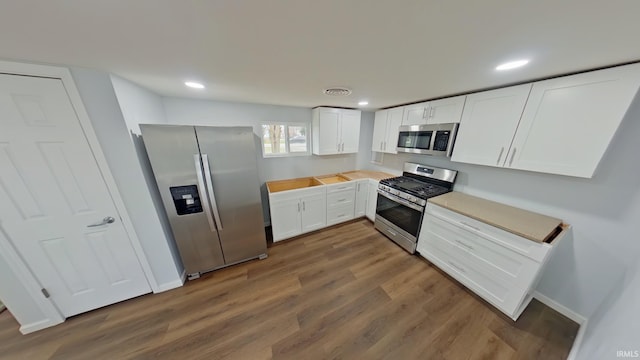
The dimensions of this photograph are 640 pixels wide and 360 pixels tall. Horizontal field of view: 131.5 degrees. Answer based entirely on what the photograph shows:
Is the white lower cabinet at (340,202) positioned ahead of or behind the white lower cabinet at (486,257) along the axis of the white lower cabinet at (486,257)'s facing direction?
ahead

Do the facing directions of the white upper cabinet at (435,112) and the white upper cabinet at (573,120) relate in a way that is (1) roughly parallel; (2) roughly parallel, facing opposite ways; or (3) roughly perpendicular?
roughly parallel

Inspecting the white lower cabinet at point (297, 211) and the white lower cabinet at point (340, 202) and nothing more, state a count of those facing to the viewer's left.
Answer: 0

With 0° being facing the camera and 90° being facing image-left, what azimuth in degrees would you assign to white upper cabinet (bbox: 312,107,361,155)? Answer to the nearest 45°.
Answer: approximately 315°

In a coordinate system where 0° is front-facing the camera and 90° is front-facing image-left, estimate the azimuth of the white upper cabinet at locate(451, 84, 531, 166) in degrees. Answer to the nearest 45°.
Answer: approximately 45°

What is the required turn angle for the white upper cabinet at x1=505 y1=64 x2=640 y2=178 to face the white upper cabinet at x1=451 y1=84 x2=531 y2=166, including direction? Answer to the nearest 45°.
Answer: approximately 45° to its right

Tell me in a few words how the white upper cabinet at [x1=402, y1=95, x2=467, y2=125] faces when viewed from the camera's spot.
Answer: facing the viewer and to the left of the viewer

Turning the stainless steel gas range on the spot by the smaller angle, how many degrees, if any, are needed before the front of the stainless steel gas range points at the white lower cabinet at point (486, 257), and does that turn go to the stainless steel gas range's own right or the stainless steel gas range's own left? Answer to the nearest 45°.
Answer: approximately 90° to the stainless steel gas range's own left

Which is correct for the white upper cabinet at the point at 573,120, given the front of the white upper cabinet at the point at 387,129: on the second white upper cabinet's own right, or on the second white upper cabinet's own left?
on the second white upper cabinet's own left

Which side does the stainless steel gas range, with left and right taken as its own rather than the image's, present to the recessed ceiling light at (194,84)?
front

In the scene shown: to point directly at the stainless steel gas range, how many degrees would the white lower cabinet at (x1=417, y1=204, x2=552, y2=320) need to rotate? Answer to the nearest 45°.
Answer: approximately 45° to its right

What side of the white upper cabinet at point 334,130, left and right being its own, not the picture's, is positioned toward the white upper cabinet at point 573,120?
front
